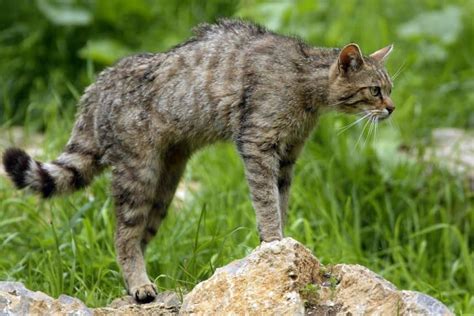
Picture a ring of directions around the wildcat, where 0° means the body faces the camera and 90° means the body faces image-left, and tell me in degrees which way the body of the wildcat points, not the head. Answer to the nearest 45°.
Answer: approximately 270°

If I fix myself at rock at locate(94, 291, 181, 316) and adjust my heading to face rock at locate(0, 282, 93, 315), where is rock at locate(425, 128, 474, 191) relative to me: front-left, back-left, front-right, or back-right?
back-right

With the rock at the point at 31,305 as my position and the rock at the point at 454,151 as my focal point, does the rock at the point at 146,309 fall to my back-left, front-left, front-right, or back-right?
front-right

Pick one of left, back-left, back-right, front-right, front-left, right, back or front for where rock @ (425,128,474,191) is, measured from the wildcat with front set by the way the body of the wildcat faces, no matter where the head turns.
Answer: front-left

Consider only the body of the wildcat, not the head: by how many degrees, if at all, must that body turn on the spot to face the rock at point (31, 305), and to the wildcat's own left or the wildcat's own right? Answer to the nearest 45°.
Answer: approximately 135° to the wildcat's own right
